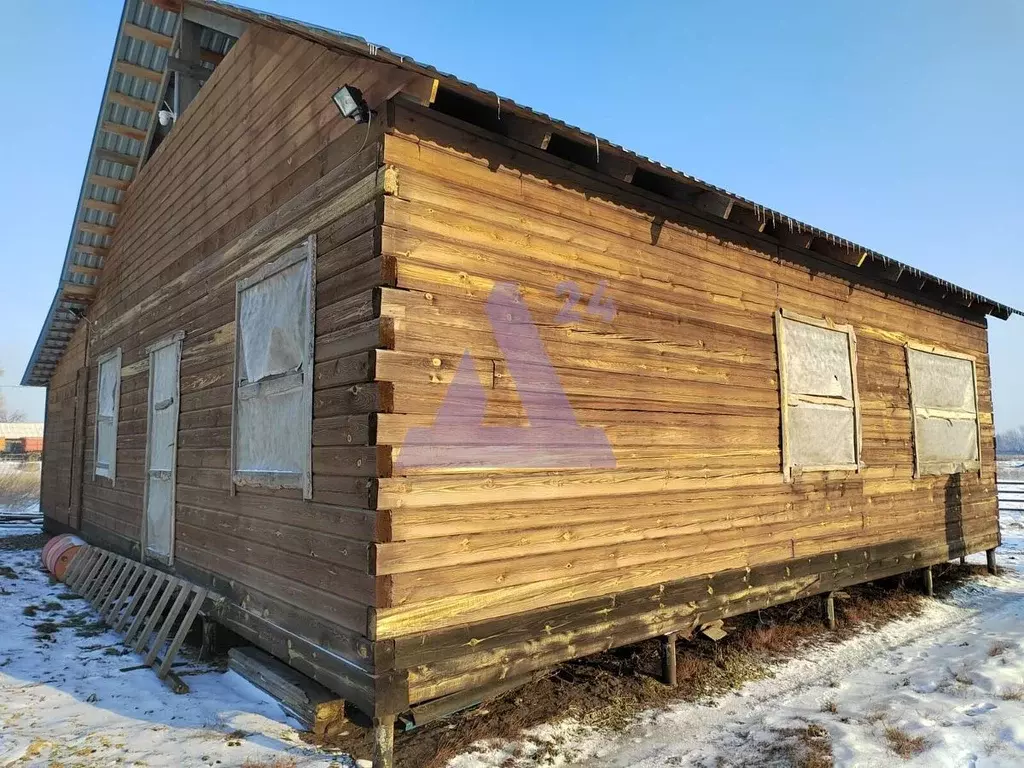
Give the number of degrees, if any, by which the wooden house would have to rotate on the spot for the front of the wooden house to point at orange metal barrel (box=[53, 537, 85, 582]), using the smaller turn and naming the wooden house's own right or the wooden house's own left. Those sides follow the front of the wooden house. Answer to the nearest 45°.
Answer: approximately 90° to the wooden house's own right

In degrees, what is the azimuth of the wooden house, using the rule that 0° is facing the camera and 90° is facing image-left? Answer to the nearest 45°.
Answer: approximately 45°
